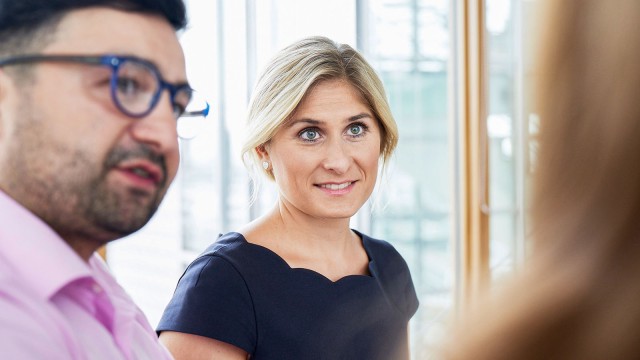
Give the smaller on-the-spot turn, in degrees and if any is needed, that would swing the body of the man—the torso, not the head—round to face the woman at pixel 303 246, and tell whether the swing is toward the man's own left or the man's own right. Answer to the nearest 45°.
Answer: approximately 90° to the man's own left

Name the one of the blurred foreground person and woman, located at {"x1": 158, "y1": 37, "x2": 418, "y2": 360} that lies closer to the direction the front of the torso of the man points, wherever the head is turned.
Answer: the blurred foreground person

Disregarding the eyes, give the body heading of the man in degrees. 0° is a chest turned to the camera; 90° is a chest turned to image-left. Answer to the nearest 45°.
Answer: approximately 315°

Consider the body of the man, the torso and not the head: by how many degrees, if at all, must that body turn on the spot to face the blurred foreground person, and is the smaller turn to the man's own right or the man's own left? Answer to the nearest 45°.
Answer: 0° — they already face them
